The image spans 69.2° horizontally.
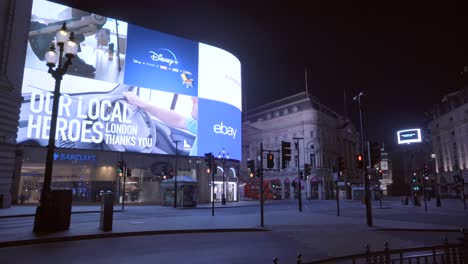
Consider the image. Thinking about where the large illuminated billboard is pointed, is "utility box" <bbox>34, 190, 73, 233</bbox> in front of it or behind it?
in front

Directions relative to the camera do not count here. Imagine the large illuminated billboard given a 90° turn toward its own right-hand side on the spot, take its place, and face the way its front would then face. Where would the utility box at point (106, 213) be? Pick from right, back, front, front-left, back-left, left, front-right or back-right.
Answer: front-left

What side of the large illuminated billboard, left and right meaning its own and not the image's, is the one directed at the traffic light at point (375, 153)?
front

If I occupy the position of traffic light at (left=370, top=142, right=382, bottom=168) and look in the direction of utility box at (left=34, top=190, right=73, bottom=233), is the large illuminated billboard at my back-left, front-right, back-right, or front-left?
front-right

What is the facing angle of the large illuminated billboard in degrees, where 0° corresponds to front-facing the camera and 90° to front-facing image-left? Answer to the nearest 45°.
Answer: approximately 315°
